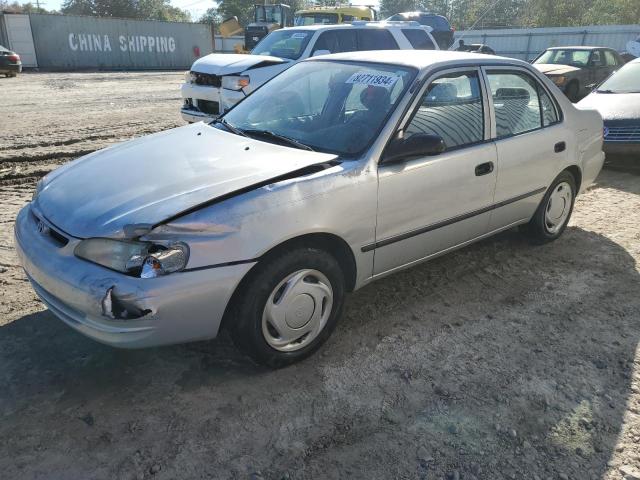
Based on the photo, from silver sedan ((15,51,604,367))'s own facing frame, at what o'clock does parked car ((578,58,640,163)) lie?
The parked car is roughly at 6 o'clock from the silver sedan.

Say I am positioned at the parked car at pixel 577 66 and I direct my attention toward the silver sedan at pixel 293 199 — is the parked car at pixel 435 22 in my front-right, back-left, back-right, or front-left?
back-right

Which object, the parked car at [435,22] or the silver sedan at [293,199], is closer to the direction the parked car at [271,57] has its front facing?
the silver sedan

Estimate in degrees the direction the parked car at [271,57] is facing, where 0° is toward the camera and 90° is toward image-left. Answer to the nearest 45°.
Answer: approximately 45°

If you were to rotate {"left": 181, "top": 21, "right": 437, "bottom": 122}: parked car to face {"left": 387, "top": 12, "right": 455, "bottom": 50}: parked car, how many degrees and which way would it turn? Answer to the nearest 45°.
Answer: approximately 180°

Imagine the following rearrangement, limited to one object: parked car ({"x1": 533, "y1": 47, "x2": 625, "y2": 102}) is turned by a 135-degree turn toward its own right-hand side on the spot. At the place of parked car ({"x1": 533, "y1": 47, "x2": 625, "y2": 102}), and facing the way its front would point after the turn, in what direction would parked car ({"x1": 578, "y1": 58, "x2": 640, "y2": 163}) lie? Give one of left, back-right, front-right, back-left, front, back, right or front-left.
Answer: back

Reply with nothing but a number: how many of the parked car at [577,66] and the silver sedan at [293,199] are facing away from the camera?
0

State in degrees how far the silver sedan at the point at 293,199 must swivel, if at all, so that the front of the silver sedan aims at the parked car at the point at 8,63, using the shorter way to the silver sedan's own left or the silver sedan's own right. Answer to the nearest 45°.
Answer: approximately 90° to the silver sedan's own right

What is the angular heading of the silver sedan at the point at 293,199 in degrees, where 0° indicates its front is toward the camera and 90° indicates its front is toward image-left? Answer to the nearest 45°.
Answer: approximately 45°

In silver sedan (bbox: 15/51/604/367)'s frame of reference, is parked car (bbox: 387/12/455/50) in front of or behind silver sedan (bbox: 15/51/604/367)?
behind

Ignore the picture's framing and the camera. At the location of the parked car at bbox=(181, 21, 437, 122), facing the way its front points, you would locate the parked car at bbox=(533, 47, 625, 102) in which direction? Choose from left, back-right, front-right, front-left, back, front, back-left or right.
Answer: back

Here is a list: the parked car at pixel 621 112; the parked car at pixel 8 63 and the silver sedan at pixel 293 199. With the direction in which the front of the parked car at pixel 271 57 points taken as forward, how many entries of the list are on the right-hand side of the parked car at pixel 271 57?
1

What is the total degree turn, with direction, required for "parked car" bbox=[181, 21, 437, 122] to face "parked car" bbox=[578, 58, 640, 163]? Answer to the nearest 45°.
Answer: approximately 135° to its left
